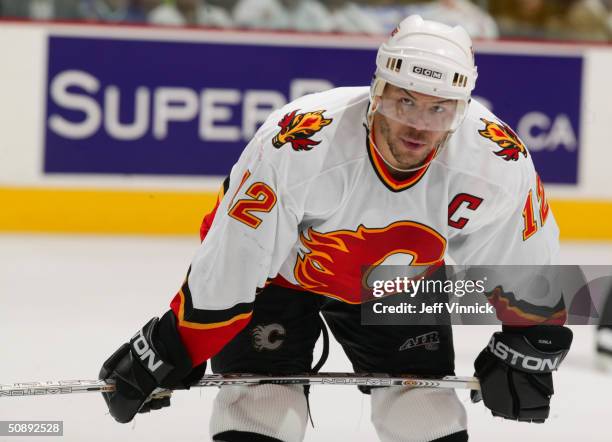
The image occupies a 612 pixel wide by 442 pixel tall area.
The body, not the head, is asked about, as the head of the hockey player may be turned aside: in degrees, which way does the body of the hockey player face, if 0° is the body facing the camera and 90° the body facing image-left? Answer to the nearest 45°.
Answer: approximately 0°
